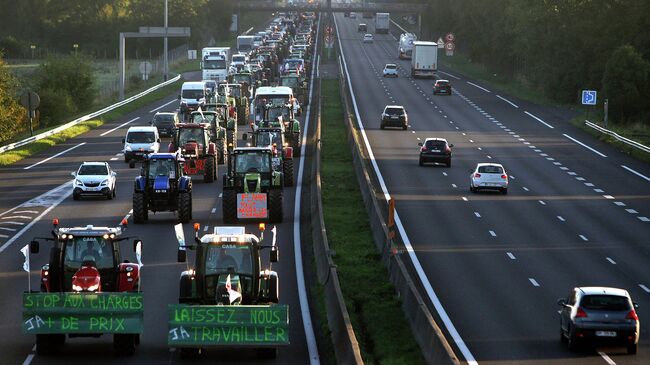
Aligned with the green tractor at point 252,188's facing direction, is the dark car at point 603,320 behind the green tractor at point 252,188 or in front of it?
in front

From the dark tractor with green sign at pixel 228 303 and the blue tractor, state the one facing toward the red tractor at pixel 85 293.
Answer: the blue tractor

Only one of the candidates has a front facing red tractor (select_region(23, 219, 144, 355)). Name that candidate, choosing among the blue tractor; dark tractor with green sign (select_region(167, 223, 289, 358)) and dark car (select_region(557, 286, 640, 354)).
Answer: the blue tractor

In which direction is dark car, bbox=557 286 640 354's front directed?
away from the camera

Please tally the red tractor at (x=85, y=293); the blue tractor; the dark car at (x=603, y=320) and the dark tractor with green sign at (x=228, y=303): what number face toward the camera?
3

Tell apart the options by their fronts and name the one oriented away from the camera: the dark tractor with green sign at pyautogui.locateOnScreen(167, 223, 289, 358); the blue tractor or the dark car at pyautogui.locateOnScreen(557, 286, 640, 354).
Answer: the dark car

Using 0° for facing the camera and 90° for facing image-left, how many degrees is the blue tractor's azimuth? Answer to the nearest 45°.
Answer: approximately 0°

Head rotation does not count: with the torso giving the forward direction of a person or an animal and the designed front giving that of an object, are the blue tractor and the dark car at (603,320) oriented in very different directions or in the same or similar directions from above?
very different directions

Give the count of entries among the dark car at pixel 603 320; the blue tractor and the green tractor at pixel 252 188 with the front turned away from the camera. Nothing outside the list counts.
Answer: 1

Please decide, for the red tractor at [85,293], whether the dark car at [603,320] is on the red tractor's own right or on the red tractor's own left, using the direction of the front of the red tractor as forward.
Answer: on the red tractor's own left

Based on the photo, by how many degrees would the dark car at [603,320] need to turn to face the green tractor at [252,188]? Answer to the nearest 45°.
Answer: approximately 45° to its left

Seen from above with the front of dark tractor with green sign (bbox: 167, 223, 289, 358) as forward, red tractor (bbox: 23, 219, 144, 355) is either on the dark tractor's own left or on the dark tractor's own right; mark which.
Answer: on the dark tractor's own right
